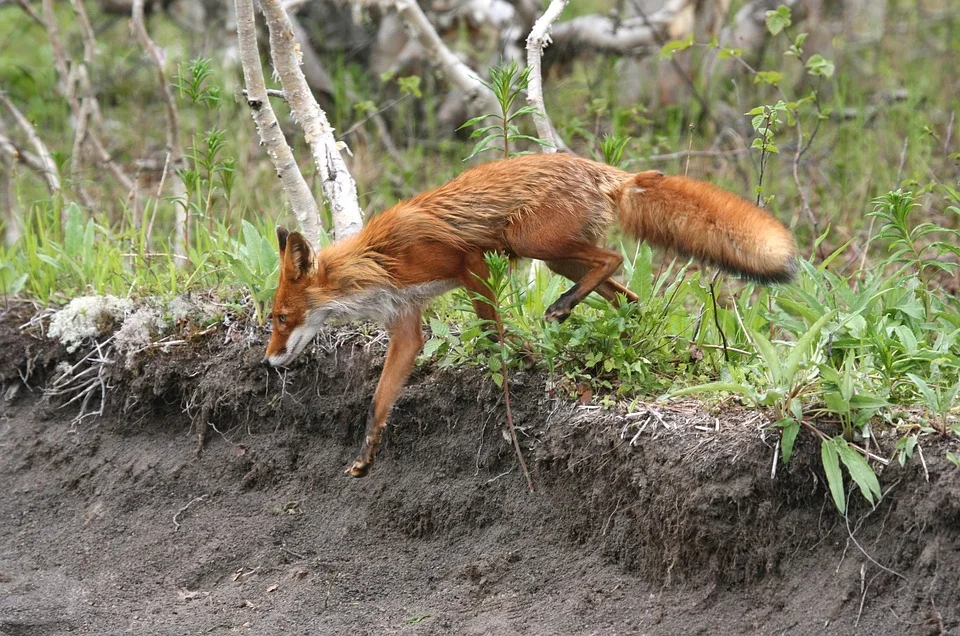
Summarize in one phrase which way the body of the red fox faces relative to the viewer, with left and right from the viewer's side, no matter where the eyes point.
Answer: facing to the left of the viewer

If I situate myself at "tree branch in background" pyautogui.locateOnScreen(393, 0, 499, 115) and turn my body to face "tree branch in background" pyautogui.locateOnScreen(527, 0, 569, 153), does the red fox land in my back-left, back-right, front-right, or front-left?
front-right

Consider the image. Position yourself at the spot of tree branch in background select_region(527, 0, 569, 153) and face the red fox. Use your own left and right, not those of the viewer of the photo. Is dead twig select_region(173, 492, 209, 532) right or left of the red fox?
right

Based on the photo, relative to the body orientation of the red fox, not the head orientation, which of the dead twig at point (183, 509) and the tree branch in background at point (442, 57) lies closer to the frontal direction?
the dead twig

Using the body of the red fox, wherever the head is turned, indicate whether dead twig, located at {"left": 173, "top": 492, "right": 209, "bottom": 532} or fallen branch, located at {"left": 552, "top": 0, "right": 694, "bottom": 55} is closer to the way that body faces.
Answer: the dead twig

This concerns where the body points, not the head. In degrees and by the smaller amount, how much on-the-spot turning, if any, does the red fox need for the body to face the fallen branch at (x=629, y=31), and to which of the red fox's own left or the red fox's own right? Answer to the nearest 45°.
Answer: approximately 90° to the red fox's own right

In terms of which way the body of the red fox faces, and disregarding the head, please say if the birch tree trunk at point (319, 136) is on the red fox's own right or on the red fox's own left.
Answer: on the red fox's own right

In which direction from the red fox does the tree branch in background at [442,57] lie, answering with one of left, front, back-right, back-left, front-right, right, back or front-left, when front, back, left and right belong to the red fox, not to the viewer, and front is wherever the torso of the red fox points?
right

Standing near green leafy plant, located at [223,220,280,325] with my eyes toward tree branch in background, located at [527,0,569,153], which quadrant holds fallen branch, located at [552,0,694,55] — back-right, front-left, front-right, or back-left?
front-left

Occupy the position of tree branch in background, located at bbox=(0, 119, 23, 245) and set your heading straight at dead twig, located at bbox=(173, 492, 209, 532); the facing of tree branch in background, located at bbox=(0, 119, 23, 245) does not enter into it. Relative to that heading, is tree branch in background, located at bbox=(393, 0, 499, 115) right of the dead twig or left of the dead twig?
left

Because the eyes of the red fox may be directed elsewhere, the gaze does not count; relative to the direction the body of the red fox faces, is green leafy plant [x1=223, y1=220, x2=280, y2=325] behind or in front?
in front

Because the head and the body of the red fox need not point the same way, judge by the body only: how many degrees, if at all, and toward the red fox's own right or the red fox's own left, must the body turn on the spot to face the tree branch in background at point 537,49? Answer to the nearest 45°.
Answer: approximately 90° to the red fox's own right

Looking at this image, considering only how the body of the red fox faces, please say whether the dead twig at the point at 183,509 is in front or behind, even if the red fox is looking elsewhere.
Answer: in front
